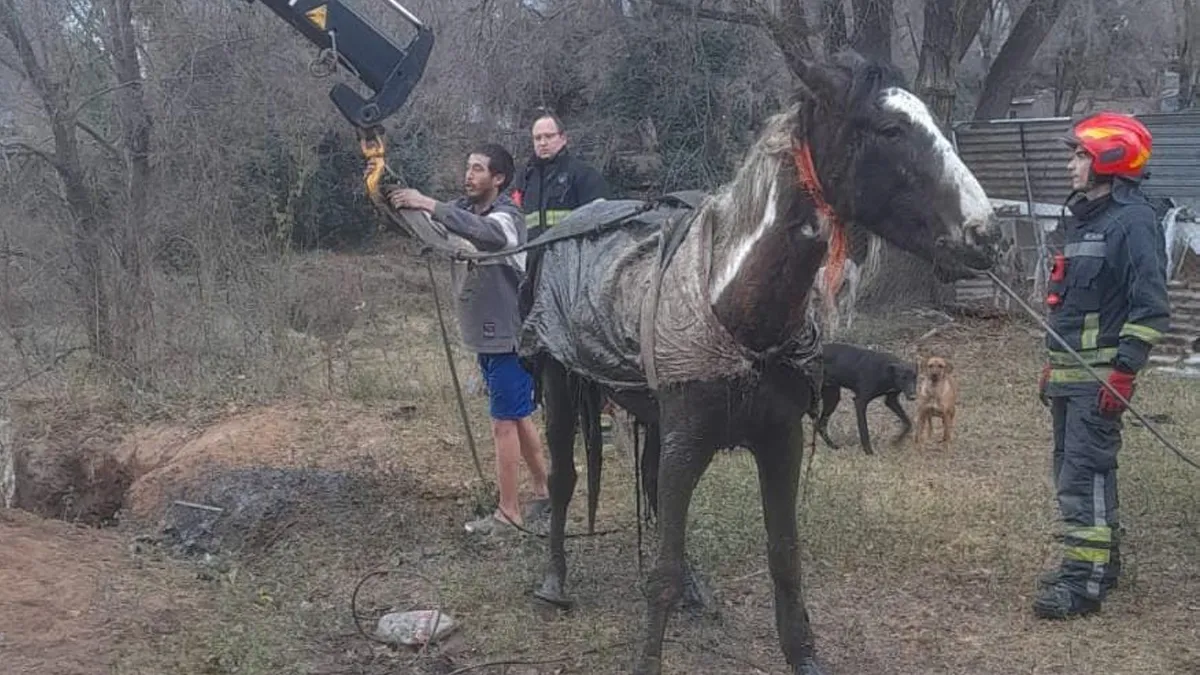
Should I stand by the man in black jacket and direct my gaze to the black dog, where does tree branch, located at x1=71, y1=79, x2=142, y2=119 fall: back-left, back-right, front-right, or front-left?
back-left

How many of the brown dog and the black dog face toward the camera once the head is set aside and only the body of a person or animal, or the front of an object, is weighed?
1

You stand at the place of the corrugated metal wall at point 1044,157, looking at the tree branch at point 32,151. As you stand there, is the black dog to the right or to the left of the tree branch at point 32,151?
left

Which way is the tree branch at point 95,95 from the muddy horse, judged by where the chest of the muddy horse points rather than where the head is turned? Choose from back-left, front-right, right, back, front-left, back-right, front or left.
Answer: back

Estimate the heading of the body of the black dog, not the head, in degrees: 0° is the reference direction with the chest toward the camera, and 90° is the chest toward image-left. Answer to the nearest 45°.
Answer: approximately 270°

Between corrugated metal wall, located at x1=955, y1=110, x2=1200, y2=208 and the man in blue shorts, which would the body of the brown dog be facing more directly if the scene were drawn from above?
the man in blue shorts

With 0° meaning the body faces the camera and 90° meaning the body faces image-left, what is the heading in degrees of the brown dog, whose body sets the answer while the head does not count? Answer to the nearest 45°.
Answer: approximately 0°

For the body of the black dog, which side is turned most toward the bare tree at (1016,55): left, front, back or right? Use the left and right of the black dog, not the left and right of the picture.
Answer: left

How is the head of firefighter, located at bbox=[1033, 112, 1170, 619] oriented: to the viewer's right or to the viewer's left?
to the viewer's left

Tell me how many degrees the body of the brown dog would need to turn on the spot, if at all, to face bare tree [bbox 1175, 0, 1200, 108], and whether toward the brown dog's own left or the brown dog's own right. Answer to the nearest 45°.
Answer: approximately 180°
